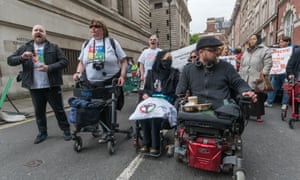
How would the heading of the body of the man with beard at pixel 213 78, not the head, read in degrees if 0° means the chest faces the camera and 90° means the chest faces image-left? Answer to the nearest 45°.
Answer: approximately 0°

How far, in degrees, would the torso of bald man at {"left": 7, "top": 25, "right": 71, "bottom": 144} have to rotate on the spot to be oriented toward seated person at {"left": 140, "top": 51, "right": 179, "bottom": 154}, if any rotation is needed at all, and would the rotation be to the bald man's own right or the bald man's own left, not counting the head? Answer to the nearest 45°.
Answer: approximately 45° to the bald man's own left

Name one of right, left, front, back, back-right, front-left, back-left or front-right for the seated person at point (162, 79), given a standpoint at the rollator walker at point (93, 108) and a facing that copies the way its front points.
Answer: back-left

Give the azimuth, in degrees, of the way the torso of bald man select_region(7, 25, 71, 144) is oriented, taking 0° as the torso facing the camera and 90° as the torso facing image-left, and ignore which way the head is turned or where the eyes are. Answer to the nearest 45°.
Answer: approximately 0°

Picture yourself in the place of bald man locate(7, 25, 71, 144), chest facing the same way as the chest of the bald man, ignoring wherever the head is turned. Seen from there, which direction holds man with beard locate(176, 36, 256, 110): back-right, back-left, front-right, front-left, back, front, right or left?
front-left

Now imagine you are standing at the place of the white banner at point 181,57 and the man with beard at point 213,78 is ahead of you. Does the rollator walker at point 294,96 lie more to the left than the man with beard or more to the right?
left

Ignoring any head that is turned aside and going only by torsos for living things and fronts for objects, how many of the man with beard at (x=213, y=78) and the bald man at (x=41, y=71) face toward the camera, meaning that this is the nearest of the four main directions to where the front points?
2

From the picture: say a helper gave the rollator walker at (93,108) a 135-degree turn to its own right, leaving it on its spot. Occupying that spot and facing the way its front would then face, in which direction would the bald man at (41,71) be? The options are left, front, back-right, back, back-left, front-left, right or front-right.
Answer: front-left

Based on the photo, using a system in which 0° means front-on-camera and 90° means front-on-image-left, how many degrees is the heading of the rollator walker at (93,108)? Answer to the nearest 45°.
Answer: approximately 45°

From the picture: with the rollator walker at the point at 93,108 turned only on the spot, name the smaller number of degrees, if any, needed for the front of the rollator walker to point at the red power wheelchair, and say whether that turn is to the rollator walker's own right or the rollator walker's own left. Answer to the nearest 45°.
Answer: approximately 90° to the rollator walker's own left

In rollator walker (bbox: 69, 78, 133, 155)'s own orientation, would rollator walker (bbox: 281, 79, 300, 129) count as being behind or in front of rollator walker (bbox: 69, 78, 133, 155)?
behind

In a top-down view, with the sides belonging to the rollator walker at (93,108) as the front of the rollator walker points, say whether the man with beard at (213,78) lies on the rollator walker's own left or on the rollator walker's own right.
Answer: on the rollator walker's own left
